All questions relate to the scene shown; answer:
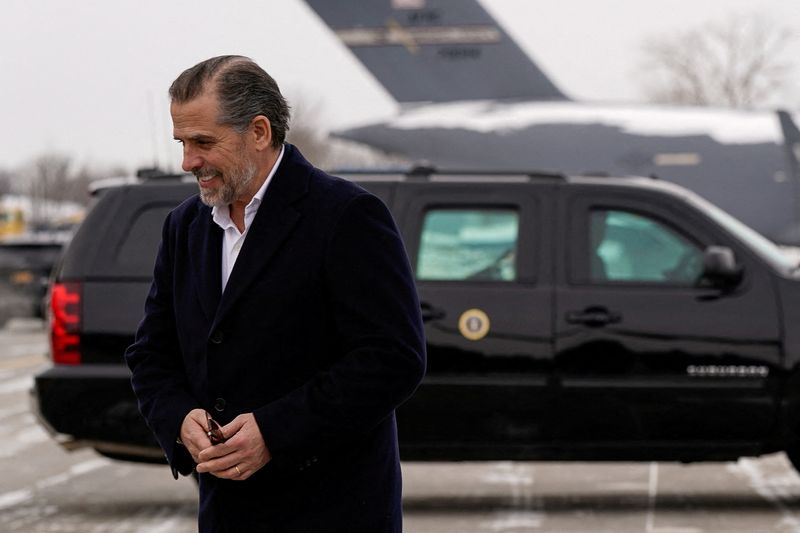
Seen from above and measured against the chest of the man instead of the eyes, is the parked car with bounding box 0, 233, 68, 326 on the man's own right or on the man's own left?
on the man's own right

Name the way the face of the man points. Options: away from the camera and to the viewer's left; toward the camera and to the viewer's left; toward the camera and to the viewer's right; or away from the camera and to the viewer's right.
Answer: toward the camera and to the viewer's left

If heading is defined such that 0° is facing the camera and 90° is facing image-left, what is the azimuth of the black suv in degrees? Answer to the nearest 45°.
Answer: approximately 270°

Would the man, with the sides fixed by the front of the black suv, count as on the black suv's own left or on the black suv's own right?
on the black suv's own right

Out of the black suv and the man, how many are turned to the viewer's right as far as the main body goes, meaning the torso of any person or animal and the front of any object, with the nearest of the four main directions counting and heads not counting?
1

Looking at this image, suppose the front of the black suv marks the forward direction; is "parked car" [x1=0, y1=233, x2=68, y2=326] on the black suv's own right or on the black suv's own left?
on the black suv's own left

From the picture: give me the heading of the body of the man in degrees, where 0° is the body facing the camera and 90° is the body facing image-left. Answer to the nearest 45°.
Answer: approximately 45°

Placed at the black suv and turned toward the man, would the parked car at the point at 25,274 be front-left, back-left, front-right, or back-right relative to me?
back-right

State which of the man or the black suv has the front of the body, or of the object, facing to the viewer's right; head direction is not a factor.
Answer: the black suv
